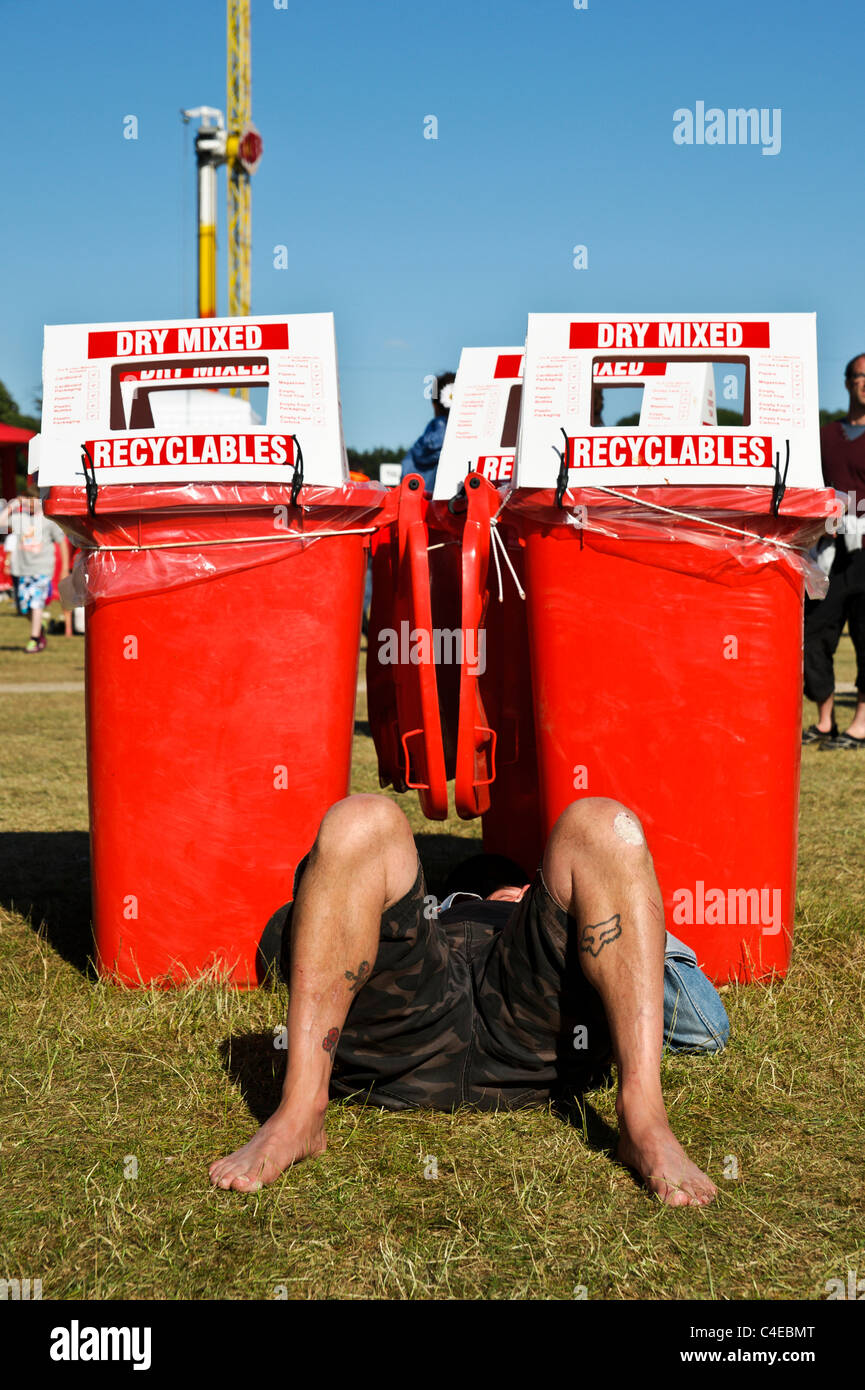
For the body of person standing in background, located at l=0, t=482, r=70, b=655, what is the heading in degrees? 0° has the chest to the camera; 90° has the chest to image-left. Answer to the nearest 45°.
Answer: approximately 0°

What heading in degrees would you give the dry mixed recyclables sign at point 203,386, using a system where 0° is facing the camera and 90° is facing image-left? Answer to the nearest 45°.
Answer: approximately 0°

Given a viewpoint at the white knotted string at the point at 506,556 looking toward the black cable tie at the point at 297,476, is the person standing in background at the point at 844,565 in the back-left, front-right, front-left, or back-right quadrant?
back-right
